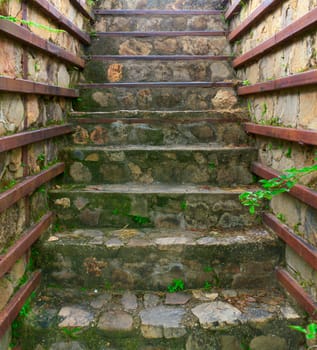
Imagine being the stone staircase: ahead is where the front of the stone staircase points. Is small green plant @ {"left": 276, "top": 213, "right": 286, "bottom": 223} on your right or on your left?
on your left

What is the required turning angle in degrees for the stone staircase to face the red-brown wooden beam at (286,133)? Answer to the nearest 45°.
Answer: approximately 45° to its left

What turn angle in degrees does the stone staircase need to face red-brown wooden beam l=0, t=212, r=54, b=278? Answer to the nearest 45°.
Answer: approximately 45° to its right

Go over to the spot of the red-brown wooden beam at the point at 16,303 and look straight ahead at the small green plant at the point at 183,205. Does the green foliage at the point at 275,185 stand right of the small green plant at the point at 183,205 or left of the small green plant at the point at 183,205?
right

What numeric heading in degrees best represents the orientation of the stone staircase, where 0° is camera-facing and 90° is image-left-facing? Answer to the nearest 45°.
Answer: approximately 0°
